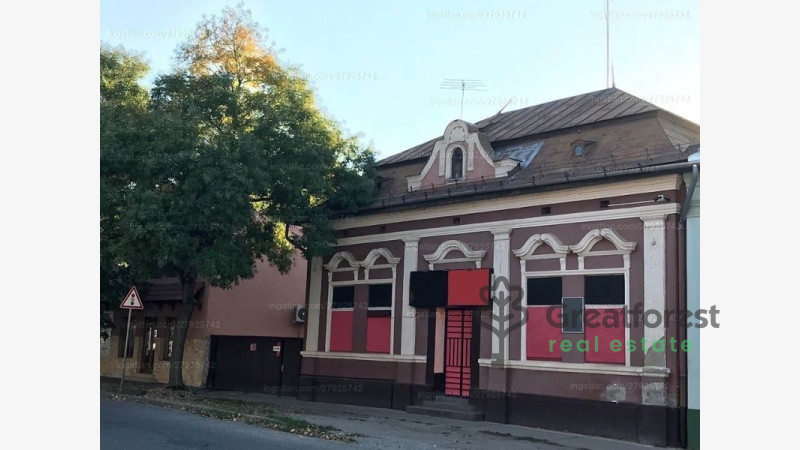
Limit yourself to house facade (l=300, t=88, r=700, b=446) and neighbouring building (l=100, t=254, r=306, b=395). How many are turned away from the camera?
0

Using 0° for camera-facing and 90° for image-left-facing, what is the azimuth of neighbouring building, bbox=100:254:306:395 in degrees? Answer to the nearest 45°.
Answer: approximately 45°

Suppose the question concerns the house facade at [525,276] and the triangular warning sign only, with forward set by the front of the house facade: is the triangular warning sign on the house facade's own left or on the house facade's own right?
on the house facade's own right

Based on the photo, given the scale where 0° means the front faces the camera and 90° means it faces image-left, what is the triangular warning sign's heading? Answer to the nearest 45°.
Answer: approximately 0°

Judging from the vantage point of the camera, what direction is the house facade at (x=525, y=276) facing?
facing the viewer and to the left of the viewer

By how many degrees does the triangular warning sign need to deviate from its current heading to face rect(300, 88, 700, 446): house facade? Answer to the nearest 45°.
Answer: approximately 45° to its left

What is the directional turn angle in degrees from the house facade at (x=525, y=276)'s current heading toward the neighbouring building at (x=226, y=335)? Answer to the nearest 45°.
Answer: approximately 90° to its right

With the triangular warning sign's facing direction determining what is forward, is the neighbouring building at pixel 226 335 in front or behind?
behind

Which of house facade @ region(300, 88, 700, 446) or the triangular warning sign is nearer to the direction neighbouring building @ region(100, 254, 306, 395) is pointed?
the triangular warning sign

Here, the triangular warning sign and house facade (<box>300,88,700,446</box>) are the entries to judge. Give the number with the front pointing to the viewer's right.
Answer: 0

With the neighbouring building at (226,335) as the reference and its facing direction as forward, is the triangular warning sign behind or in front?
in front
